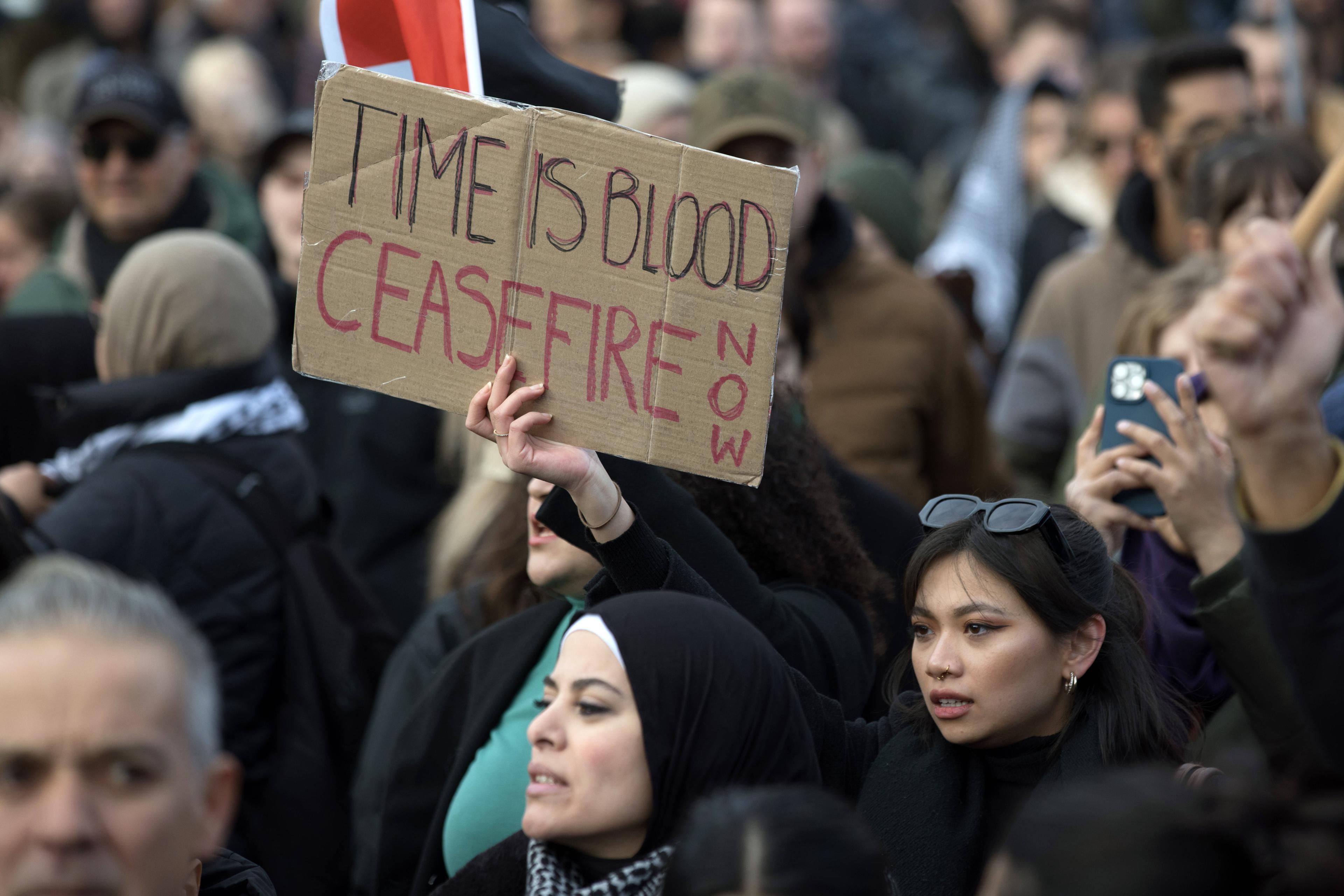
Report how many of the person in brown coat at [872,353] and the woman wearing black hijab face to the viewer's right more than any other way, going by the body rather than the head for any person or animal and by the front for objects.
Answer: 0

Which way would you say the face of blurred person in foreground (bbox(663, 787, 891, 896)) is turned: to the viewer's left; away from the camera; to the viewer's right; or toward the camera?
away from the camera

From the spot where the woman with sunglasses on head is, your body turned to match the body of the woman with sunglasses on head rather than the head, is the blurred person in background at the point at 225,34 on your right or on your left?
on your right

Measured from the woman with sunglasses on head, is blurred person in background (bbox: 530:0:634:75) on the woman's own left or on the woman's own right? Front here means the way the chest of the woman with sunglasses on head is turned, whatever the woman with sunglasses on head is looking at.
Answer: on the woman's own right

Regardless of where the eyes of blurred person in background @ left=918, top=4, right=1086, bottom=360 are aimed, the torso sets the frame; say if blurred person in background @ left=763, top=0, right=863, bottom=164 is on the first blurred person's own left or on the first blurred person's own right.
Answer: on the first blurred person's own right

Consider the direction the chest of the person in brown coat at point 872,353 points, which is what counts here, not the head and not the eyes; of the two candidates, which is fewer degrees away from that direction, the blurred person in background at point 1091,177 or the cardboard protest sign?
the cardboard protest sign

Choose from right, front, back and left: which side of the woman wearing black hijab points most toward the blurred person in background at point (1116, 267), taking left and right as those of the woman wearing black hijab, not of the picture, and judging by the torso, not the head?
back

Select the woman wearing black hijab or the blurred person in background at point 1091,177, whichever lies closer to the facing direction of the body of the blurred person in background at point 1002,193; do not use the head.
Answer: the woman wearing black hijab
